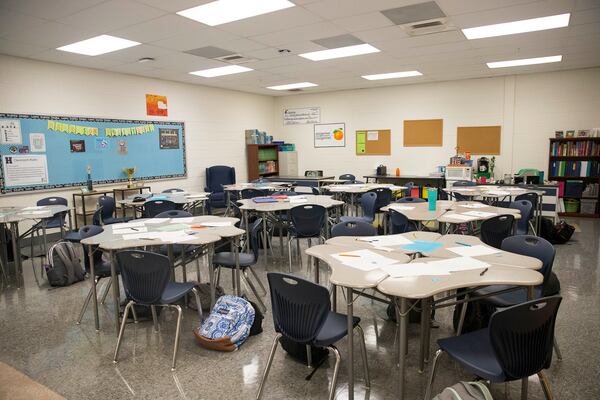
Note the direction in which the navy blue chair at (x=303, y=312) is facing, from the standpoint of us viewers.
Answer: facing away from the viewer and to the right of the viewer

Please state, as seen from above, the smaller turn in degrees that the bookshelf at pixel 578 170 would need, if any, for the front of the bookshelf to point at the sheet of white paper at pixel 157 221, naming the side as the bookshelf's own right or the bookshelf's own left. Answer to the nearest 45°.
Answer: approximately 45° to the bookshelf's own right

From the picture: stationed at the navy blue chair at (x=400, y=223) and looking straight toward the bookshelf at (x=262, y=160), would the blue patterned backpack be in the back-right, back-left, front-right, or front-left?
back-left

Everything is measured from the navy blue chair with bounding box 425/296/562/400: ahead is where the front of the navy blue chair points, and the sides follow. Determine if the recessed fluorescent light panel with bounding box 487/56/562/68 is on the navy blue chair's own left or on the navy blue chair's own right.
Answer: on the navy blue chair's own right

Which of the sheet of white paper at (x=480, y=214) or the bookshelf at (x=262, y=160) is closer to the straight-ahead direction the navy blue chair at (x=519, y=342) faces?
the bookshelf

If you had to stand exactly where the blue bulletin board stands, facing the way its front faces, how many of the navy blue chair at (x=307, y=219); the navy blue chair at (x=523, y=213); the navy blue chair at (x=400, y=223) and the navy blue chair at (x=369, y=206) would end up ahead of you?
4

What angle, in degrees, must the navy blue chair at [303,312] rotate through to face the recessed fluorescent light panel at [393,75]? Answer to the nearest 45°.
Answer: approximately 45° to its left

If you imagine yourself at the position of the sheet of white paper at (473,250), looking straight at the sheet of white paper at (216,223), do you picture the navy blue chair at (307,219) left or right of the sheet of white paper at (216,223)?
right

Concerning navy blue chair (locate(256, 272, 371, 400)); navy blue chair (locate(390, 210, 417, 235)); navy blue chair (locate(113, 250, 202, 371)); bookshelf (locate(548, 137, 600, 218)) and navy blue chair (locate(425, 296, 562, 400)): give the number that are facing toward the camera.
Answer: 1

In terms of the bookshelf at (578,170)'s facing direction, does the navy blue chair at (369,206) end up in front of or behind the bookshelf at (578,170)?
in front

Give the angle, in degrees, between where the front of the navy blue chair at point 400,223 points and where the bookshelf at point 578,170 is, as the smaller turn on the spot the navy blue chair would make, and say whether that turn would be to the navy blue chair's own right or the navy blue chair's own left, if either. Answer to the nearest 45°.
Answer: approximately 45° to the navy blue chair's own left

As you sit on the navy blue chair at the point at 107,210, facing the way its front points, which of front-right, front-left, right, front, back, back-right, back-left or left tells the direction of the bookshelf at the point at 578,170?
front-left

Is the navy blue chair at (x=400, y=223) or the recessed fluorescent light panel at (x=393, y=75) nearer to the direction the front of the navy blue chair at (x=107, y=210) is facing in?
the navy blue chair

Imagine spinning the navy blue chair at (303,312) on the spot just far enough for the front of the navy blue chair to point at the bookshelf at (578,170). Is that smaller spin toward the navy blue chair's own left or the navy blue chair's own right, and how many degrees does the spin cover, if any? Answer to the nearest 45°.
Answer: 0° — it already faces it

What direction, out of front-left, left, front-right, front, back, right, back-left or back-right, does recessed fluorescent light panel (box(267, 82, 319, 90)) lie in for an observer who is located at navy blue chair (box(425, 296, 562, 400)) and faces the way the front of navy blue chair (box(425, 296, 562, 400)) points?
front

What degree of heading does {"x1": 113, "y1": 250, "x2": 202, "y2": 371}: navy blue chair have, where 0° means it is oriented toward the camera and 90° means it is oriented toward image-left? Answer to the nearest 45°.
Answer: approximately 225°

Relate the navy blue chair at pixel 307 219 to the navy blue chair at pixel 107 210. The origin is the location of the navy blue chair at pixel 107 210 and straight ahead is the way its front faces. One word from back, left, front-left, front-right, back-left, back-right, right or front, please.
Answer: front
